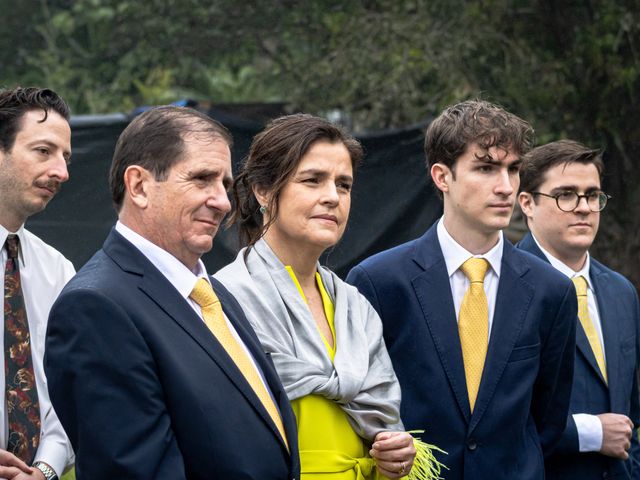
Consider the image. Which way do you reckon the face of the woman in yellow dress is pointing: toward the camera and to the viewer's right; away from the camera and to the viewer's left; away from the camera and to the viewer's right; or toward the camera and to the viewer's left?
toward the camera and to the viewer's right

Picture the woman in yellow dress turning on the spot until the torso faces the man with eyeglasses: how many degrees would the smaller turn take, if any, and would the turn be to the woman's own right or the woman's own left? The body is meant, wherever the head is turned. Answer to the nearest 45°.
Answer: approximately 90° to the woman's own left

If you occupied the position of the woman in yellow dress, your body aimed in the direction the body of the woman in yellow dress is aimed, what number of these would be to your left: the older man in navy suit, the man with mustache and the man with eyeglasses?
1

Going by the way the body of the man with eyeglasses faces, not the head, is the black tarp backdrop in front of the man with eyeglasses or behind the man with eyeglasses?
behind

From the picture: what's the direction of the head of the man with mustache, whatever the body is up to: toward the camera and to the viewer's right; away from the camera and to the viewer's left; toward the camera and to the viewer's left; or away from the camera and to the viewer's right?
toward the camera and to the viewer's right

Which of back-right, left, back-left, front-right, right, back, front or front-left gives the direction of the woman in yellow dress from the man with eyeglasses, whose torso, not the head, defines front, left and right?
right

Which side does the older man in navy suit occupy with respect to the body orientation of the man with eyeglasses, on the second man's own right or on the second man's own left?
on the second man's own right

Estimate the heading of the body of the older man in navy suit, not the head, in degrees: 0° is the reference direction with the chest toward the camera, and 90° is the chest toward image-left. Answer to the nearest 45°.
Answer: approximately 315°

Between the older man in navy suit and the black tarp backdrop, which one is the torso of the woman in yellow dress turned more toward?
the older man in navy suit

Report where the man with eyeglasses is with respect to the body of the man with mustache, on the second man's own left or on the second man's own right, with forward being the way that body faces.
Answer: on the second man's own left

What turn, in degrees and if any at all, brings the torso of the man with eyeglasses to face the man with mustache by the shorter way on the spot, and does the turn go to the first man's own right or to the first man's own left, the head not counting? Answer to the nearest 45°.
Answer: approximately 90° to the first man's own right
